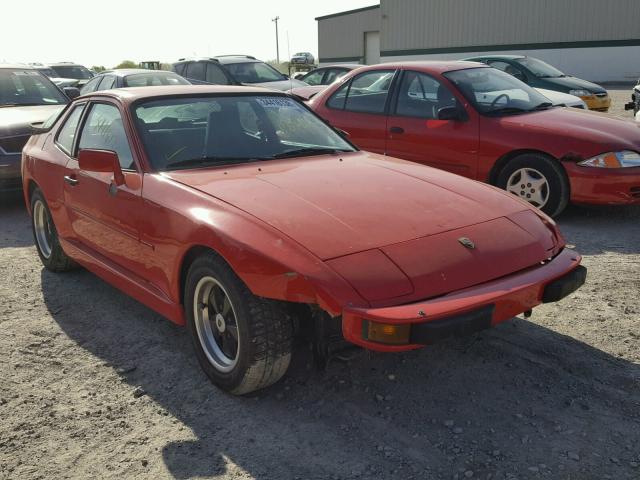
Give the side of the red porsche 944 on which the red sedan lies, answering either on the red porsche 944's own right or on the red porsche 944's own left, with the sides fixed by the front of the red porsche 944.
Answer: on the red porsche 944's own left

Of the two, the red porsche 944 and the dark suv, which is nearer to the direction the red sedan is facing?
the red porsche 944

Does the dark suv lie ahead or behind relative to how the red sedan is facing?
behind

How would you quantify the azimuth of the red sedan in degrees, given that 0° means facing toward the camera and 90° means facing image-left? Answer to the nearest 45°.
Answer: approximately 315°

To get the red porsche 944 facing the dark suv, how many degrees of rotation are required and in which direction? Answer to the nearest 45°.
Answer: approximately 135° to its left

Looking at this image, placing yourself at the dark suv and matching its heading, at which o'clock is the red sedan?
The red sedan is roughly at 1 o'clock from the dark suv.

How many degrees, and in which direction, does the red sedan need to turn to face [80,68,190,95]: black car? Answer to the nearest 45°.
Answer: approximately 180°
